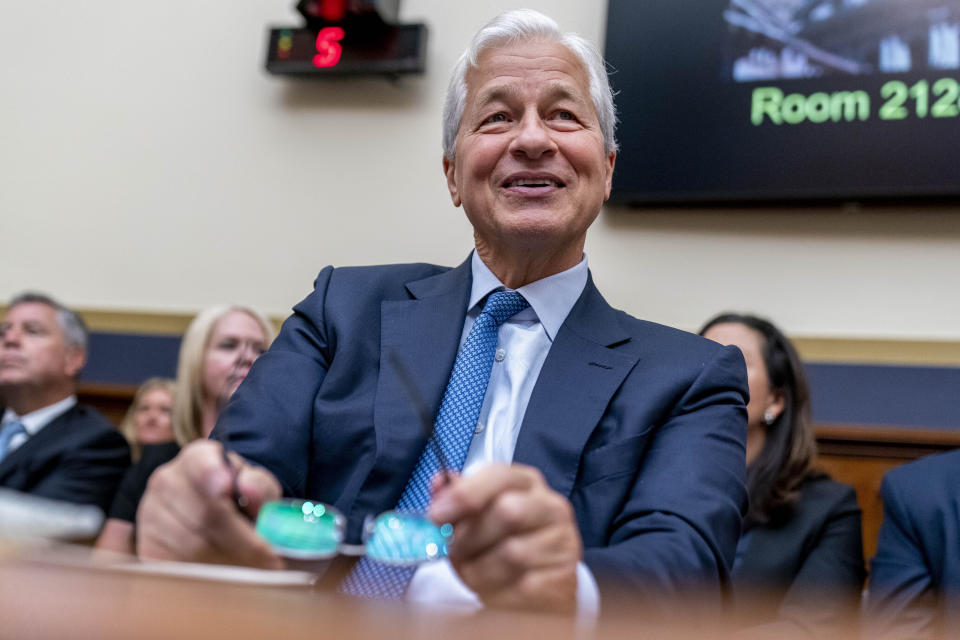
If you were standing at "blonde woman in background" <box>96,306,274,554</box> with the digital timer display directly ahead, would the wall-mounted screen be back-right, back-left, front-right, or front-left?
front-right

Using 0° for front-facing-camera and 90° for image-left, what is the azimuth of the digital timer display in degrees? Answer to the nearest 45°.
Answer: approximately 0°

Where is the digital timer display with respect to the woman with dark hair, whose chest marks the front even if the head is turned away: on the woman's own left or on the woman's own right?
on the woman's own right

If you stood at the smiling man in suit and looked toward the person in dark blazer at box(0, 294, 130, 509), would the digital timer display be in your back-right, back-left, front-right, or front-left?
front-right

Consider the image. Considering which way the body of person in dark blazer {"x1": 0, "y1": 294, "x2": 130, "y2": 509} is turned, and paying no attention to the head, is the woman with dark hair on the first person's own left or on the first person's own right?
on the first person's own left

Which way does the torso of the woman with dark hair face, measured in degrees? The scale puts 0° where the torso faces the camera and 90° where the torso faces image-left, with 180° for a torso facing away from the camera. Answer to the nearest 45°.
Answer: approximately 45°

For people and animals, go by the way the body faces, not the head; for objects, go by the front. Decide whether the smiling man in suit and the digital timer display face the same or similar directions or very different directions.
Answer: same or similar directions

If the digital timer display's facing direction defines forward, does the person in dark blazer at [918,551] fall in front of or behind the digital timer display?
in front

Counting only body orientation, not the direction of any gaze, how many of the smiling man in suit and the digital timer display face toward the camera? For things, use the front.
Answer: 2

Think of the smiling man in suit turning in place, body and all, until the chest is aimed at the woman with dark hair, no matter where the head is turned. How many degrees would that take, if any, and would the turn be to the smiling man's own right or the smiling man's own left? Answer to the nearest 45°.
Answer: approximately 135° to the smiling man's own left

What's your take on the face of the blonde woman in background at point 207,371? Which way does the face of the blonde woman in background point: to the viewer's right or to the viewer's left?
to the viewer's right
